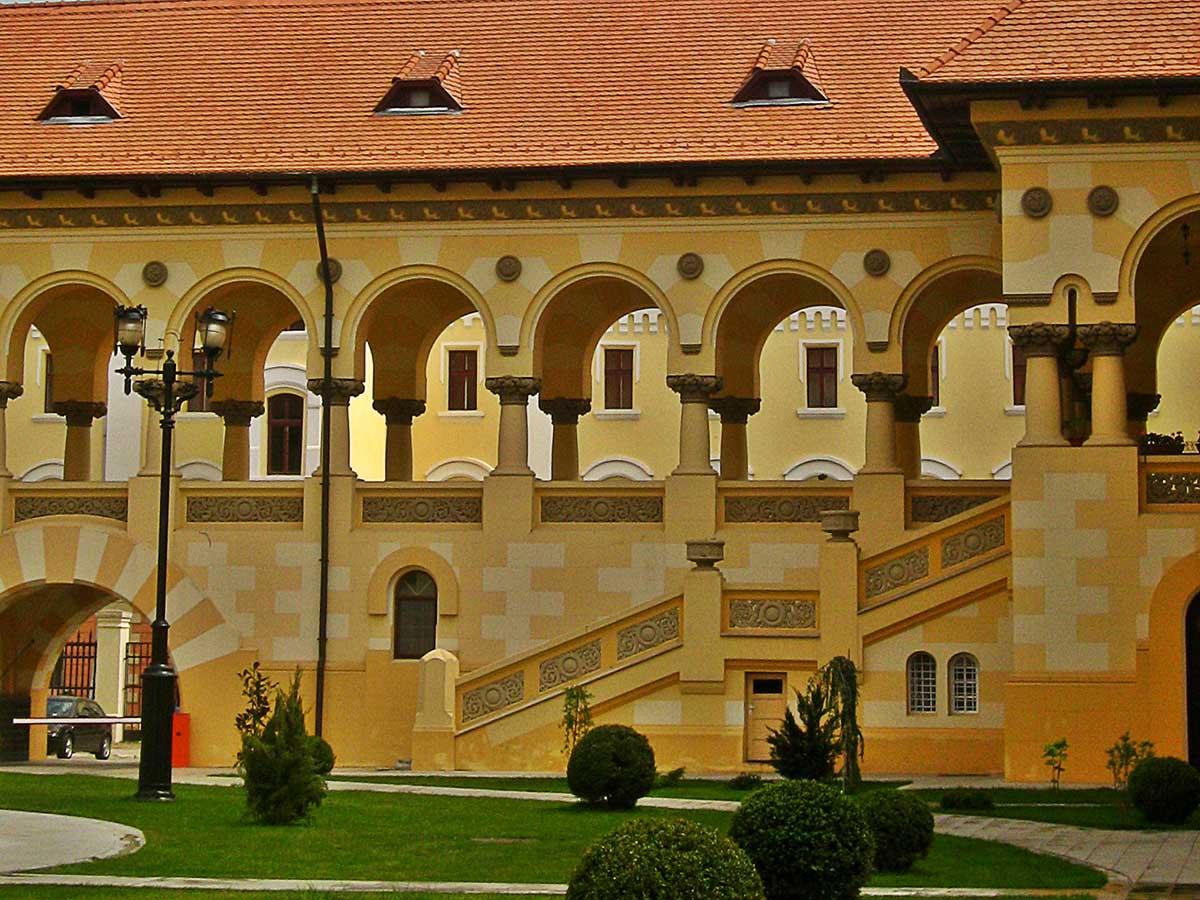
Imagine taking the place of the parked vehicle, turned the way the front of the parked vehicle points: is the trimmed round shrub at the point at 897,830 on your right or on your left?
on your left

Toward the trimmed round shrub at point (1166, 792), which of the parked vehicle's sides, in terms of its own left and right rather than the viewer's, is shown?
left

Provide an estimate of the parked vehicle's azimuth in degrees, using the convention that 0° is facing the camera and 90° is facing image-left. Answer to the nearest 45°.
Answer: approximately 45°

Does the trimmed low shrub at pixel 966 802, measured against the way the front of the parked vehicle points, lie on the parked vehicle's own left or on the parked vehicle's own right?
on the parked vehicle's own left

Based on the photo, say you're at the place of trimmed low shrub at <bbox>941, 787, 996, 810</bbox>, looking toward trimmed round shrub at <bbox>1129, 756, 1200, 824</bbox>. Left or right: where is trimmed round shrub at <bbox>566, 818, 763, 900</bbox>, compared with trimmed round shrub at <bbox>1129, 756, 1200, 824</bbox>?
right

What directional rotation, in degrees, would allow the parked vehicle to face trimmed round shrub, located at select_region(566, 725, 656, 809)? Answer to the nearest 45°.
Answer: approximately 45° to its left

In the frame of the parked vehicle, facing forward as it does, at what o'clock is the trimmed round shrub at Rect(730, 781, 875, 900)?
The trimmed round shrub is roughly at 10 o'clock from the parked vehicle.

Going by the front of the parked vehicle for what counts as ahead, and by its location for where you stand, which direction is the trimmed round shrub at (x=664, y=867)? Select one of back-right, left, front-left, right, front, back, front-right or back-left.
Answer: front-left

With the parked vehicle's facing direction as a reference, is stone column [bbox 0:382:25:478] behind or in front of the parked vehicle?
in front
